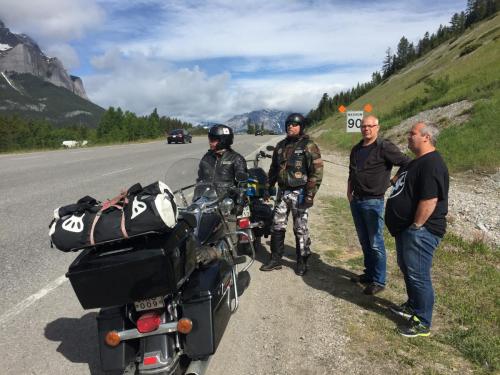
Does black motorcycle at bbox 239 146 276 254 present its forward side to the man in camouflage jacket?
no

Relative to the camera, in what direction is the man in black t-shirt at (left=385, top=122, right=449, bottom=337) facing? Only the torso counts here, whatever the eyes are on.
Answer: to the viewer's left

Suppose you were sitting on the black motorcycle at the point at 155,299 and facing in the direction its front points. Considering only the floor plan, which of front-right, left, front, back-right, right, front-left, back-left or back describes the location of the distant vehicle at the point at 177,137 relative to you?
front-left

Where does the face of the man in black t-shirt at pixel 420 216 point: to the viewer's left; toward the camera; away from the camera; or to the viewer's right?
to the viewer's left

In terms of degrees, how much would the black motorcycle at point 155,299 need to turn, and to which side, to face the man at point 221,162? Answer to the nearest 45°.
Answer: approximately 45° to its left

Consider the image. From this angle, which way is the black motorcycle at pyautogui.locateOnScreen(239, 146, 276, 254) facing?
away from the camera

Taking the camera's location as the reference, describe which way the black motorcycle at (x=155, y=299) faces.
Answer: facing away from the viewer and to the right of the viewer

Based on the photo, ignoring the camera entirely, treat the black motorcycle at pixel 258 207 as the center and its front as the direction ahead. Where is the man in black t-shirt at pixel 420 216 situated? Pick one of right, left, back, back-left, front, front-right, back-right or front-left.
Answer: back-right

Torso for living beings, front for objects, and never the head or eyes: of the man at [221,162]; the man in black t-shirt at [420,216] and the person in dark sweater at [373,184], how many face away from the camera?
0

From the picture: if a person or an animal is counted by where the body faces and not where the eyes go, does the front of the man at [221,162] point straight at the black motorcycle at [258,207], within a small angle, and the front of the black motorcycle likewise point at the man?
no

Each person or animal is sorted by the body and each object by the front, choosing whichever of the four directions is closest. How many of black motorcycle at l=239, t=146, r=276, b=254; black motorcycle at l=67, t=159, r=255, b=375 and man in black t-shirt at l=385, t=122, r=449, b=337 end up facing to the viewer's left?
1

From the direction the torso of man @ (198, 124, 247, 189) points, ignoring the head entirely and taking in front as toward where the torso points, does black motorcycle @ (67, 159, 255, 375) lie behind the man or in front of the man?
in front

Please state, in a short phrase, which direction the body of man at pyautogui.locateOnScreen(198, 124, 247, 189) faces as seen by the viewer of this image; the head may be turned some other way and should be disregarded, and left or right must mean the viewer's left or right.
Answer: facing the viewer and to the left of the viewer
